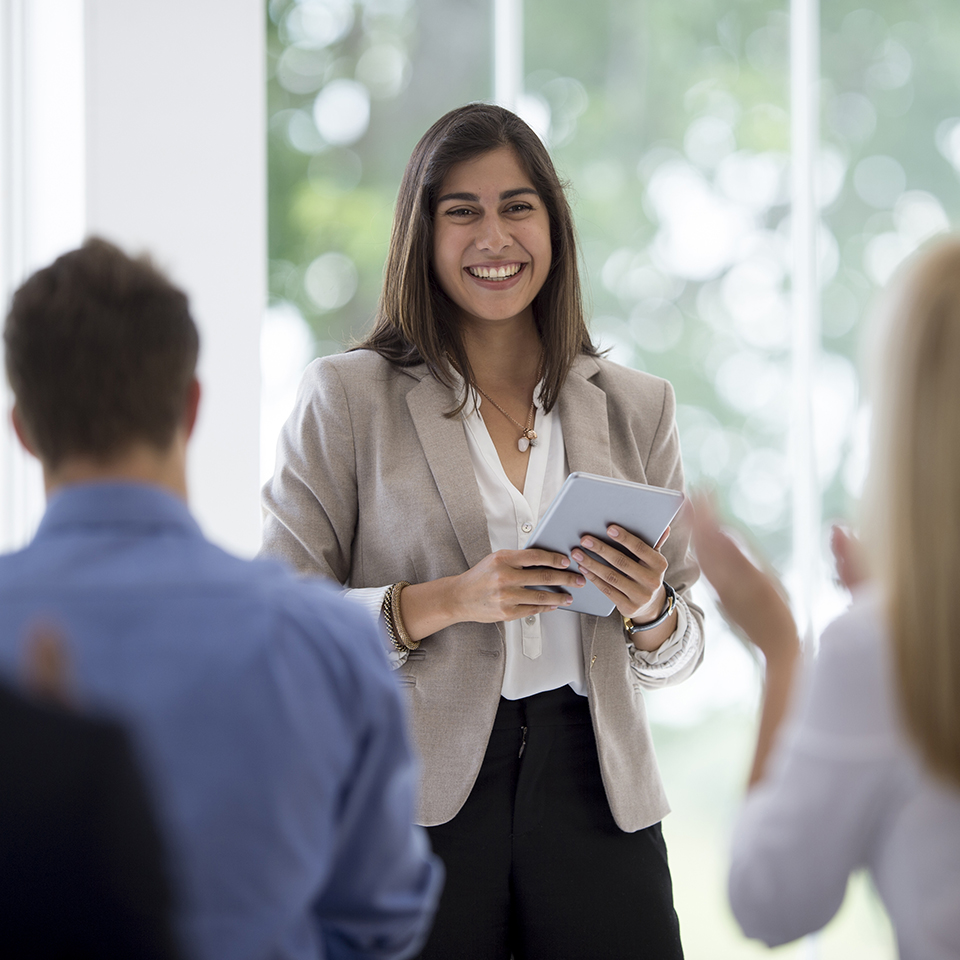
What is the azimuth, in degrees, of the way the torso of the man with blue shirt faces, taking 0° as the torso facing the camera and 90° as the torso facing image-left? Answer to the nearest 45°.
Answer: approximately 180°

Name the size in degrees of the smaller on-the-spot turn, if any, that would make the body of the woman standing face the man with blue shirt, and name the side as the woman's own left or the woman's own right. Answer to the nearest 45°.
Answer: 0° — they already face them

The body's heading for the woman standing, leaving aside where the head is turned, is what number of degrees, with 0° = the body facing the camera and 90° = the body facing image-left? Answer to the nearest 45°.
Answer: approximately 0°

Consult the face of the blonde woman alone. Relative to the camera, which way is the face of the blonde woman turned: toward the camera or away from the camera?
away from the camera

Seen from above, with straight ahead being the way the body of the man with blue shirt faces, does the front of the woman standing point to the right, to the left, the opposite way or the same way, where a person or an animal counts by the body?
the opposite way

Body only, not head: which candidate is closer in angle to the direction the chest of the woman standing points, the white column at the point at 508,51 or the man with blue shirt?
the man with blue shirt

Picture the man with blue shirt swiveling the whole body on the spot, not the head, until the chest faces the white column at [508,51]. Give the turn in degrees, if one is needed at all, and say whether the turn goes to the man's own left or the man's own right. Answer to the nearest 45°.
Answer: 0° — they already face it
